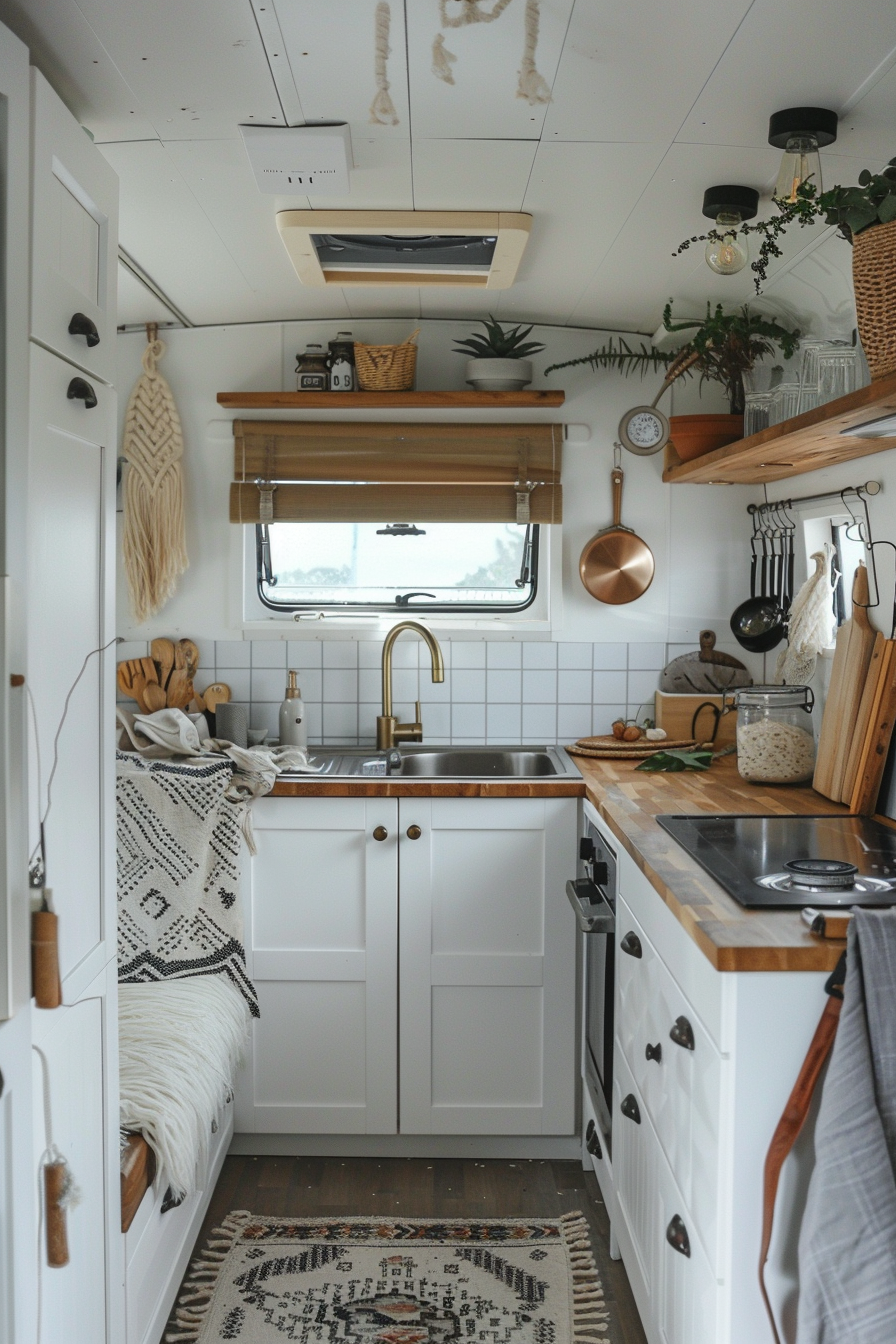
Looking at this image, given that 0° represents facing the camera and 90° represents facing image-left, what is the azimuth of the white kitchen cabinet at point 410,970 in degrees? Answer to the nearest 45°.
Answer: approximately 0°

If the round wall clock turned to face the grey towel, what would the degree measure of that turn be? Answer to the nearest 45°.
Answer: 0° — it already faces it

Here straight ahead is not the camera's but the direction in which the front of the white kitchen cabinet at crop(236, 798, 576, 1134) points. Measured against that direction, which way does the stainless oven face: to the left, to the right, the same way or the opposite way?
to the right

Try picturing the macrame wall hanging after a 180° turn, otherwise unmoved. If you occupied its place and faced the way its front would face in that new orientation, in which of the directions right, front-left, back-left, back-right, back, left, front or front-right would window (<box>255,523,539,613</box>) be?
right

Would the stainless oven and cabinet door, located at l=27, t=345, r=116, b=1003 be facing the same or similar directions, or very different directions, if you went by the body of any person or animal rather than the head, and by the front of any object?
very different directions

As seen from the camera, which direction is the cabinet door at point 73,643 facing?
to the viewer's right

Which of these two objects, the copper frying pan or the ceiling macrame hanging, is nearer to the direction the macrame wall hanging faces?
the ceiling macrame hanging

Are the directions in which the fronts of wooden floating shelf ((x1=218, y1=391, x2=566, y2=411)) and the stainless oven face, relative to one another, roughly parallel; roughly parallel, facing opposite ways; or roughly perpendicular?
roughly perpendicular

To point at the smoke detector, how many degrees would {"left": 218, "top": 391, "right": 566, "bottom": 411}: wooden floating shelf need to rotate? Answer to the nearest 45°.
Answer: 0° — it already faces it

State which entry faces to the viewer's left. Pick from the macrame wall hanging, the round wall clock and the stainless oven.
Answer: the stainless oven

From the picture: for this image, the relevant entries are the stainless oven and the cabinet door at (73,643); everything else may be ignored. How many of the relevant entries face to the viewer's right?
1

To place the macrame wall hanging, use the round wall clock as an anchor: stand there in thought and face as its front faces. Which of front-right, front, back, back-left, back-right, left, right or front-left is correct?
right
